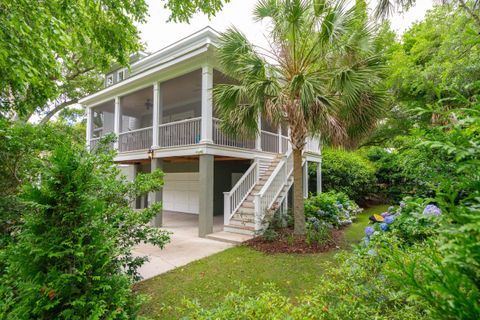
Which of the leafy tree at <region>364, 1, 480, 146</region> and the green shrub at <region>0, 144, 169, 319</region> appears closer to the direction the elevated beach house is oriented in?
the green shrub

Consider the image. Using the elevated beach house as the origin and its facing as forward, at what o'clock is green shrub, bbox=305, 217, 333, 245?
The green shrub is roughly at 9 o'clock from the elevated beach house.

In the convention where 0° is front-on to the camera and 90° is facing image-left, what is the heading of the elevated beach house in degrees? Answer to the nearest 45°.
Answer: approximately 45°

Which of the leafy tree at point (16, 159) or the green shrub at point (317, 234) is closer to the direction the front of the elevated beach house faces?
the leafy tree

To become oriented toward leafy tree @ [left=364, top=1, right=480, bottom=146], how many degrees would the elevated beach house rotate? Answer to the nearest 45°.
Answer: approximately 135° to its left

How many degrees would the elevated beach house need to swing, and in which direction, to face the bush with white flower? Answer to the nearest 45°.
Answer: approximately 135° to its left
